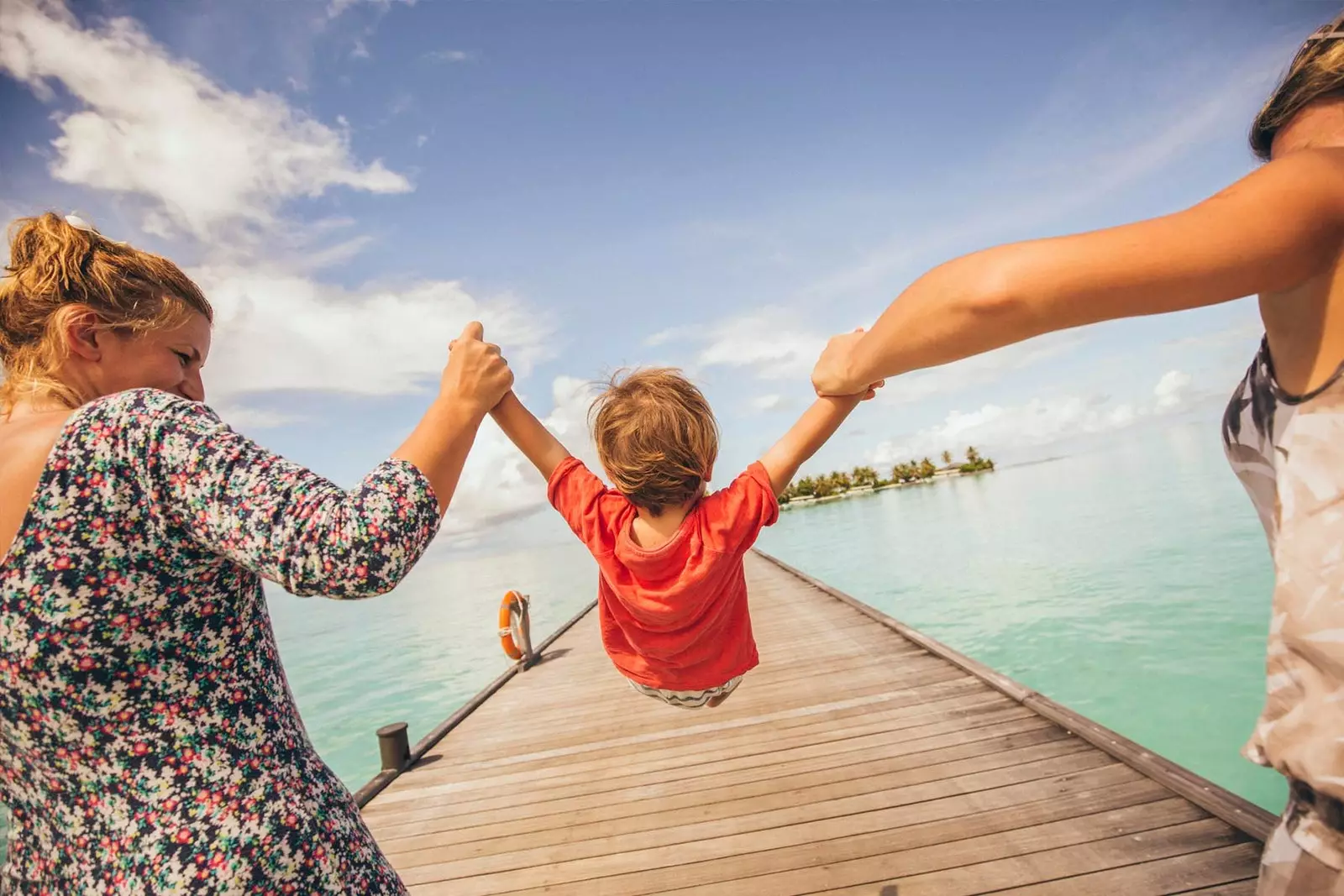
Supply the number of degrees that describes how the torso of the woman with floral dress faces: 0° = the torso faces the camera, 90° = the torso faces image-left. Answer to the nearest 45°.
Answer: approximately 225°

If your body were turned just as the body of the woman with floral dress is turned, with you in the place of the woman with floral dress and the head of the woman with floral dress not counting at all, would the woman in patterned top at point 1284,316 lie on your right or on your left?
on your right

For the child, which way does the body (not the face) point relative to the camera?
away from the camera

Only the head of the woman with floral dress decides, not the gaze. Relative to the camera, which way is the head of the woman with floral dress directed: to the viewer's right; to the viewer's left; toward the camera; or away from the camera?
to the viewer's right

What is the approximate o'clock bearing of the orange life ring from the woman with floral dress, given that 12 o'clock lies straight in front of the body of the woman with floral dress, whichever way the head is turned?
The orange life ring is roughly at 11 o'clock from the woman with floral dress.

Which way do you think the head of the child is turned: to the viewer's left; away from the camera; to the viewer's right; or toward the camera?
away from the camera
